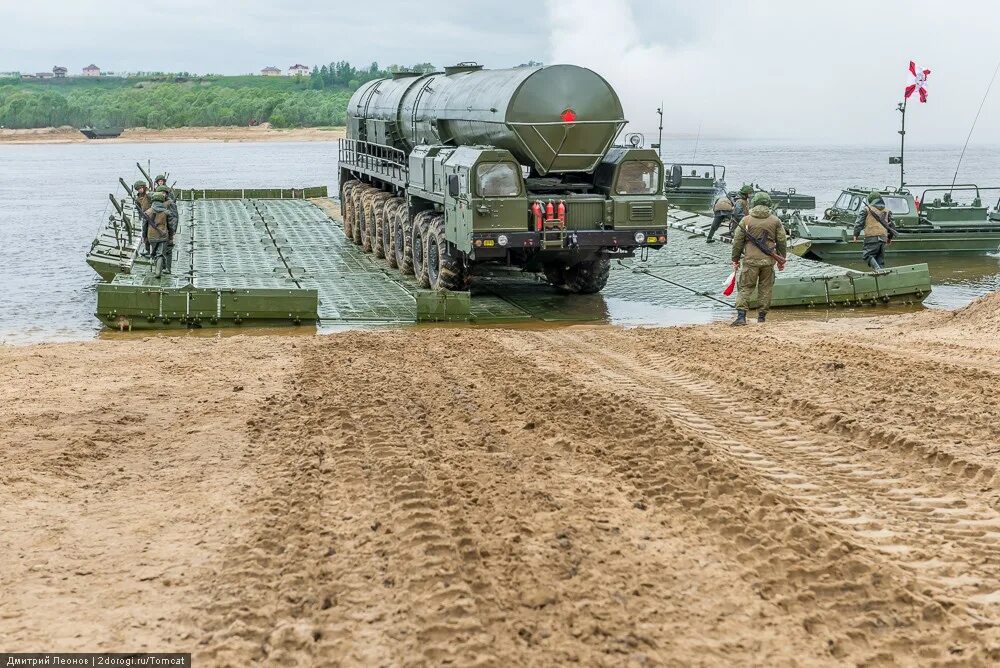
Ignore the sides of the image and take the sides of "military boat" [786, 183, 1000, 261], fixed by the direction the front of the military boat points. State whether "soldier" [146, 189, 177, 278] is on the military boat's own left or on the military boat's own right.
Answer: on the military boat's own left

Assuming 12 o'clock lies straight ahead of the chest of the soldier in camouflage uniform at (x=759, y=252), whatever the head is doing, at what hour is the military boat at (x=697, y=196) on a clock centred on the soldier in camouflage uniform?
The military boat is roughly at 12 o'clock from the soldier in camouflage uniform.

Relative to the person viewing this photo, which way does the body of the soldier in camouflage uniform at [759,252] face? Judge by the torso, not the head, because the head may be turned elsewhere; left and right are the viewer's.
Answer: facing away from the viewer

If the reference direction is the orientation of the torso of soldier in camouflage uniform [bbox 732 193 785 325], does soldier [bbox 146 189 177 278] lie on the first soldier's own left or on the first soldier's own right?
on the first soldier's own left

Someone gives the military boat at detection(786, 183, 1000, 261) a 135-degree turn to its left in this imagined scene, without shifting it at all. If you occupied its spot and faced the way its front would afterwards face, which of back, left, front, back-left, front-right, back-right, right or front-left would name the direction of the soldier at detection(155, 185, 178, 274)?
right

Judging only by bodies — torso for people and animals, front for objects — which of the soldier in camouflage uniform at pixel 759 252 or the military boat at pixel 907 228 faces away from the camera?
the soldier in camouflage uniform

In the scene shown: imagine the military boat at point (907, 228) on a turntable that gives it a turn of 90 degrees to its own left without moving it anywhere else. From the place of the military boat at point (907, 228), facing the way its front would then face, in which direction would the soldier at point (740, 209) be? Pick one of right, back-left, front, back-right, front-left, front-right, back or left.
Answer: front-right

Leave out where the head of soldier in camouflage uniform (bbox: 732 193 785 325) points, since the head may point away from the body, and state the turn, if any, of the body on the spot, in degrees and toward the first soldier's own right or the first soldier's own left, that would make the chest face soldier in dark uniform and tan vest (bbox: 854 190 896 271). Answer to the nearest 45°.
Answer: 0° — they already face them

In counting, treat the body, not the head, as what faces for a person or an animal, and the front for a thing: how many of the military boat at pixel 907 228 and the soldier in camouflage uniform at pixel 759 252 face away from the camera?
1

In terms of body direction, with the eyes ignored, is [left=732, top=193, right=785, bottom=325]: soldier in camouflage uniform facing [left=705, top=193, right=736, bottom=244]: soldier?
yes

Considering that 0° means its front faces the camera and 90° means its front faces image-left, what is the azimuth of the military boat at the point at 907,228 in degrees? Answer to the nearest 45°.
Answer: approximately 90°

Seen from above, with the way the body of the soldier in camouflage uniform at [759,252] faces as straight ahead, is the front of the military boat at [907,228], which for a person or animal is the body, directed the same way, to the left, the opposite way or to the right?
to the left
